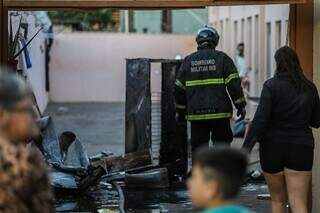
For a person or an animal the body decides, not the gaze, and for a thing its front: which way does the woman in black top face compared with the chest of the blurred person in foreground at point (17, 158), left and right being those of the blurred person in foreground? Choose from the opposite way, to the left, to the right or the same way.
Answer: to the left

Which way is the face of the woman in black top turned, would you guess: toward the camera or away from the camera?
away from the camera

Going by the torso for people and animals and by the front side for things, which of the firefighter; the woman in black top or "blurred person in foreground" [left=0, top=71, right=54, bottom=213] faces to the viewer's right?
the blurred person in foreground

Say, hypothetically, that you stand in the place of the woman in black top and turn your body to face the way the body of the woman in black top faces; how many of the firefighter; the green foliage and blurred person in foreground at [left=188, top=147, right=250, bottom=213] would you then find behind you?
1

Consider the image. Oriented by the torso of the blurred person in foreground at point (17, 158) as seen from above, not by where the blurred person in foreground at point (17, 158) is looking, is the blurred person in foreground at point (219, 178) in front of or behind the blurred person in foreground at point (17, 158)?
in front

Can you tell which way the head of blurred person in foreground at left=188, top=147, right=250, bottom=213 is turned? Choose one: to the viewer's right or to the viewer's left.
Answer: to the viewer's left

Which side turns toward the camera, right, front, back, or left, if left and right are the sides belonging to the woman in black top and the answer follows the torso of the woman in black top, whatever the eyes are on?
back

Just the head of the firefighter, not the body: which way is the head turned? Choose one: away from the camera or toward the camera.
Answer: away from the camera

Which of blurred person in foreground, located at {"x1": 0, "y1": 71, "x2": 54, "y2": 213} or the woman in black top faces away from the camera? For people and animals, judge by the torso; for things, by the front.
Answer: the woman in black top

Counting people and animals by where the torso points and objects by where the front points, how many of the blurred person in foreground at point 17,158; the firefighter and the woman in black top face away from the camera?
2

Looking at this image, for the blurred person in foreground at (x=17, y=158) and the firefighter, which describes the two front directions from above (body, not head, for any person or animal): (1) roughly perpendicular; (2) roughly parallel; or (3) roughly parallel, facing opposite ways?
roughly perpendicular

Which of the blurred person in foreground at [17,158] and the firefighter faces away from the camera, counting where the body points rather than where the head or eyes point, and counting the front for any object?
the firefighter

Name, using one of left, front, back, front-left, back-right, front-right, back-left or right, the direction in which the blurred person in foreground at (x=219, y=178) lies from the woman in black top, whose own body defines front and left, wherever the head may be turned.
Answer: back

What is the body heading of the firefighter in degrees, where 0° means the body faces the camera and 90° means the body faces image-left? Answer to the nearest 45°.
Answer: approximately 180°

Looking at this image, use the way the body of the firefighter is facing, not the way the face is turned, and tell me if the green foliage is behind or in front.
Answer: in front

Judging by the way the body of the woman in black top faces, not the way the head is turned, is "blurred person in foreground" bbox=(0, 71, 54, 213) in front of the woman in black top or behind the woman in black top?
behind
